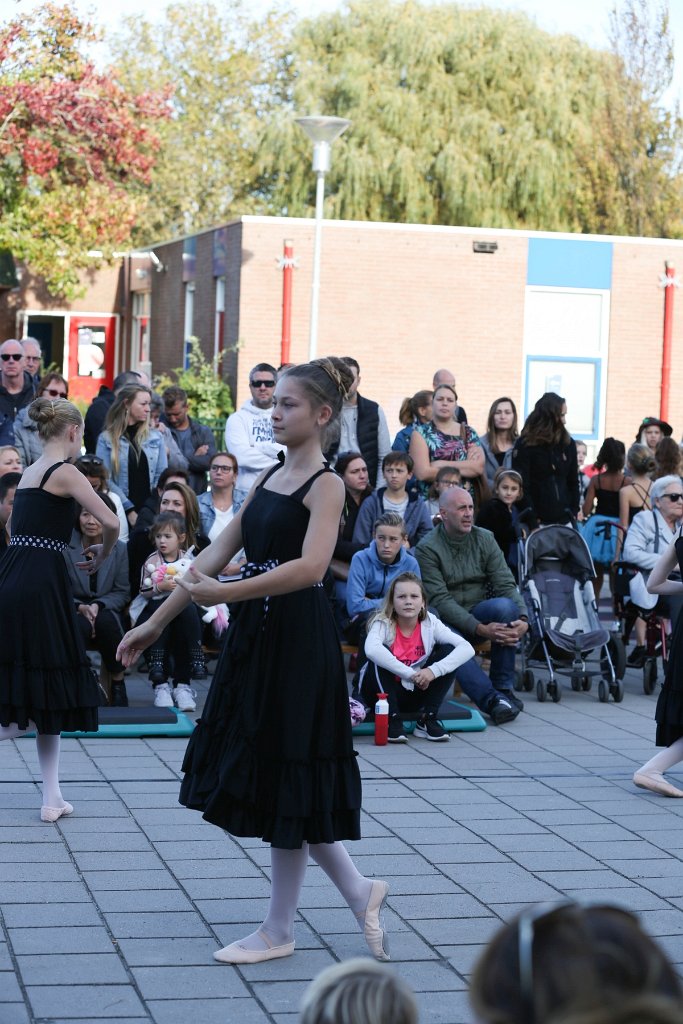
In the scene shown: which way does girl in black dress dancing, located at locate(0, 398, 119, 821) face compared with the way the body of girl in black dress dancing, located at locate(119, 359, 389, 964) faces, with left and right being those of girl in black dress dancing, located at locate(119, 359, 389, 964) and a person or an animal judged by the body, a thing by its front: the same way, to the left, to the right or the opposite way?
the opposite way

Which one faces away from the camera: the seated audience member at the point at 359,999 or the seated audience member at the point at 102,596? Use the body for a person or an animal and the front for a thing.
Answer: the seated audience member at the point at 359,999

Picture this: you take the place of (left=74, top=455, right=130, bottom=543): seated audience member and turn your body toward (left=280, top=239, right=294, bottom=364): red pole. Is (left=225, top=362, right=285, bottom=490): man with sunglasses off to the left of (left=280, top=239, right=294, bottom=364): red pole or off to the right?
right

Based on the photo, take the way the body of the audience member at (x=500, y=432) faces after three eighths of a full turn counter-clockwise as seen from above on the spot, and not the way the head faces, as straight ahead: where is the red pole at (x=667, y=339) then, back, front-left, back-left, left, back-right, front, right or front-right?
front-left

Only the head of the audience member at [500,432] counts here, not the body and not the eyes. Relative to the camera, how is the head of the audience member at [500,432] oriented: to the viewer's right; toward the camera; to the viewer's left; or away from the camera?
toward the camera

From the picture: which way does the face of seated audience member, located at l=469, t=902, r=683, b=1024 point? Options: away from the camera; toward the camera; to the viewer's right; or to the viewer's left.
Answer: away from the camera

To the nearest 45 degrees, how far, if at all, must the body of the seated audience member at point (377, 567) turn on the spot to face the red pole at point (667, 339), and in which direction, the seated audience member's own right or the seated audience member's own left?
approximately 180°

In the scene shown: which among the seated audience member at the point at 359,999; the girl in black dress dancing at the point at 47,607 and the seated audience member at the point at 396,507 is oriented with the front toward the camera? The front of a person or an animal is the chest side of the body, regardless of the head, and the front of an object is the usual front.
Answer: the seated audience member at the point at 396,507

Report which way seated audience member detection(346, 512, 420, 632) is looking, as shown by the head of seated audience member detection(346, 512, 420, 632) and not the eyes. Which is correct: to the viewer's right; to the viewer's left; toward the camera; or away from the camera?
toward the camera

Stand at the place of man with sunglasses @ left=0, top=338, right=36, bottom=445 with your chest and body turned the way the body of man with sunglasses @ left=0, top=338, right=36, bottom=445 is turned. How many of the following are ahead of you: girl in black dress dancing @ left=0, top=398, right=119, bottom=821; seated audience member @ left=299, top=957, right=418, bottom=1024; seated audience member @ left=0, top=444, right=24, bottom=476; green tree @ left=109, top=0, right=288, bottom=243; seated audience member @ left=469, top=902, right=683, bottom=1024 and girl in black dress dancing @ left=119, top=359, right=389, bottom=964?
5

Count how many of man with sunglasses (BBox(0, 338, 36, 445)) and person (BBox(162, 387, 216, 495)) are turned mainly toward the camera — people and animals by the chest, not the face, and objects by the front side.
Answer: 2

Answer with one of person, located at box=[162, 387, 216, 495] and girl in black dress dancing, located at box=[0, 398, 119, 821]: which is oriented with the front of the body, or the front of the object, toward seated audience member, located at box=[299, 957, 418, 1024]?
person, located at box=[162, 387, 216, 495]

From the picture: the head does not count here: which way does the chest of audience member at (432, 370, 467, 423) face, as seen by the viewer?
toward the camera

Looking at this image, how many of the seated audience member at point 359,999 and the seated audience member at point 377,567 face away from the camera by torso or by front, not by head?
1

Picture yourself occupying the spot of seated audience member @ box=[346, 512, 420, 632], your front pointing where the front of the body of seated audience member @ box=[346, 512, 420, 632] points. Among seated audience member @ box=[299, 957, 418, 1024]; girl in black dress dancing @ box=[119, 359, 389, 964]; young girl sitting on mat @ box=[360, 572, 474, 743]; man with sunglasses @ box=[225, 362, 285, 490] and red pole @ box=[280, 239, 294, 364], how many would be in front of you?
3

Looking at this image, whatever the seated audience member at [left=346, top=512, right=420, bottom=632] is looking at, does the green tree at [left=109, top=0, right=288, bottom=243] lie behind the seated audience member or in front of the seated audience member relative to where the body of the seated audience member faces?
behind

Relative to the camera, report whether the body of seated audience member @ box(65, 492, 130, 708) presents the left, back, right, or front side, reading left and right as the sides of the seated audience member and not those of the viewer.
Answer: front

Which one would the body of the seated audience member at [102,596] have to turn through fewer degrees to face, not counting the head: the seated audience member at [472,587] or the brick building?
the seated audience member

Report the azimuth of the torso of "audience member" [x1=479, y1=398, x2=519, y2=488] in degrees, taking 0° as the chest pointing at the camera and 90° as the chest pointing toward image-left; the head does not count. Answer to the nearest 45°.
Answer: approximately 0°
